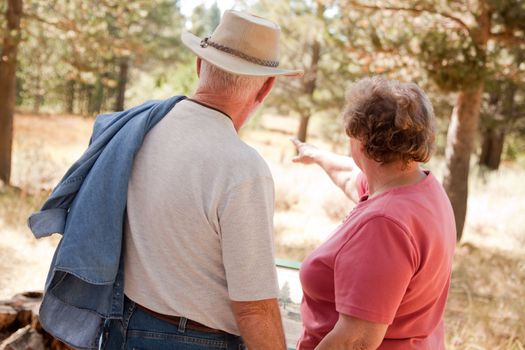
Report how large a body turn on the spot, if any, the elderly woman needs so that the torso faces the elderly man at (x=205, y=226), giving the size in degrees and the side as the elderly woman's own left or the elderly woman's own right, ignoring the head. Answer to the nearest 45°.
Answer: approximately 90° to the elderly woman's own left

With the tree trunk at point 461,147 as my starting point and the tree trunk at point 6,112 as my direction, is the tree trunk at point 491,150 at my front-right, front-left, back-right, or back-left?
back-right

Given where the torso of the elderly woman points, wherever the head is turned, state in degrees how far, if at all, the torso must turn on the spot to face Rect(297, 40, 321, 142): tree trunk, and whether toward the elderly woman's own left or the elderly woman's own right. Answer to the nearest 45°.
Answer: approximately 45° to the elderly woman's own right

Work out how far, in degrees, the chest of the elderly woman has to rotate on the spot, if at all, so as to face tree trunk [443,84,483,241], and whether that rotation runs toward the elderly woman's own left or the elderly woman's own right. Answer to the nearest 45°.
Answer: approximately 45° to the elderly woman's own right

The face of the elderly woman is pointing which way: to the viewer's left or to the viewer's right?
to the viewer's left

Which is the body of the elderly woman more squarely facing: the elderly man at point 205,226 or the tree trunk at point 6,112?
the tree trunk

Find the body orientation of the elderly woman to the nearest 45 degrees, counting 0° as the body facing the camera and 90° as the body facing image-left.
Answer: approximately 135°
